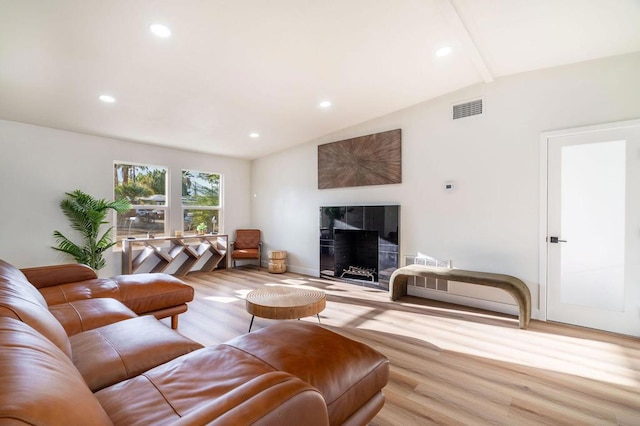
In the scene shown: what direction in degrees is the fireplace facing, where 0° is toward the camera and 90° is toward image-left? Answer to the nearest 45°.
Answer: approximately 45°

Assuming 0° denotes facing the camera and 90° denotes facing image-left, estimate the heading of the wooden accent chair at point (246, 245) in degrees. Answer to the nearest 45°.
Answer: approximately 0°

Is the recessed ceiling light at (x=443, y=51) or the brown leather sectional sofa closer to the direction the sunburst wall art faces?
the brown leather sectional sofa

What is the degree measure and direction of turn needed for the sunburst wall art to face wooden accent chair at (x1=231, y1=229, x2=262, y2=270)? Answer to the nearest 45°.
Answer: approximately 90° to its right

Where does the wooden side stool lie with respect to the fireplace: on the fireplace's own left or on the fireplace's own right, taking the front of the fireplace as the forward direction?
on the fireplace's own right

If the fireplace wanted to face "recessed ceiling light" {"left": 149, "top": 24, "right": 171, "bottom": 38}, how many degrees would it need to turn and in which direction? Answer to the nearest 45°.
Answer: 0° — it already faces it

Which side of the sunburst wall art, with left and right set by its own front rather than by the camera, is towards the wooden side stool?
right

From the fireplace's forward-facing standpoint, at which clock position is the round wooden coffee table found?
The round wooden coffee table is roughly at 11 o'clock from the fireplace.

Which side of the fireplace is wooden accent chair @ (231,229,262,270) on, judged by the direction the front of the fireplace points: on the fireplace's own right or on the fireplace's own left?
on the fireplace's own right

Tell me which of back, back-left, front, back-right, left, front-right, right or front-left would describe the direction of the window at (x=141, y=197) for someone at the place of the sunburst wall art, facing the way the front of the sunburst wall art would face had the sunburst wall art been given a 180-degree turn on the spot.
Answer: back-left

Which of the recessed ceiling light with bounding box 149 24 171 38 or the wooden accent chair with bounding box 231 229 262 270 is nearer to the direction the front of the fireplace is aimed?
the recessed ceiling light

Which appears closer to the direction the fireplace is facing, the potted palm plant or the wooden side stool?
the potted palm plant
